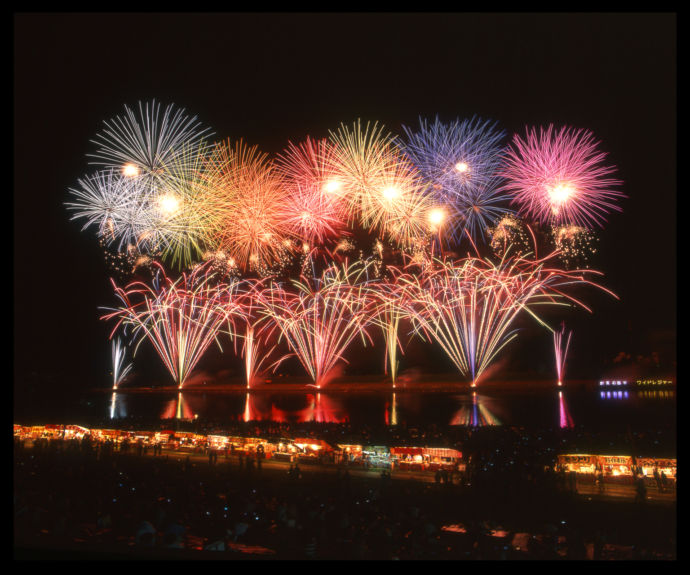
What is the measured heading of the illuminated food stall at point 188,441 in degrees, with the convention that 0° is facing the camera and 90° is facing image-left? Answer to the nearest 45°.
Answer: approximately 0°

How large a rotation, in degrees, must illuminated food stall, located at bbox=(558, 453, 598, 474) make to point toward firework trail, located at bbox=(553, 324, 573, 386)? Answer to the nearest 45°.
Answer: approximately 180°

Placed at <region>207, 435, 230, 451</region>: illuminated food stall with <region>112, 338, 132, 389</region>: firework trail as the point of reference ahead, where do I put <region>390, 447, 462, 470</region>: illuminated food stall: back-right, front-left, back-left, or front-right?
back-right
